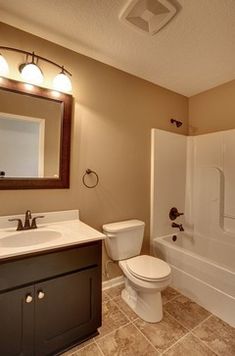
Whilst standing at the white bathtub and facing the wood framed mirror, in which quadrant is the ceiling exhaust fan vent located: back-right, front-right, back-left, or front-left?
front-left

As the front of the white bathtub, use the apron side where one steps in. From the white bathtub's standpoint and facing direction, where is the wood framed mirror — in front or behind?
in front

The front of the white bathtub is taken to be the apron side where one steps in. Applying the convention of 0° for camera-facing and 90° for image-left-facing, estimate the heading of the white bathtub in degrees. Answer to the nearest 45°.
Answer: approximately 45°

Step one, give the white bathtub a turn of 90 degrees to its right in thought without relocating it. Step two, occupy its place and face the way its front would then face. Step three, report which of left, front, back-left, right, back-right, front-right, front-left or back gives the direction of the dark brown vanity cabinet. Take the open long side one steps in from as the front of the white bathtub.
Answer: left
